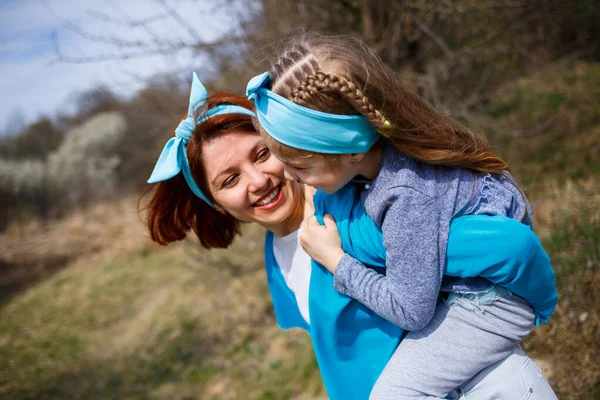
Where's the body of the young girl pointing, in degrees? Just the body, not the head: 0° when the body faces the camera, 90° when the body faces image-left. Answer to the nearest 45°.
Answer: approximately 90°

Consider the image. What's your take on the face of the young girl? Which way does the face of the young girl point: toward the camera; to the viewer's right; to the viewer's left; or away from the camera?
to the viewer's left

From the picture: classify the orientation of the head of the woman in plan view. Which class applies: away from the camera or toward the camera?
toward the camera
